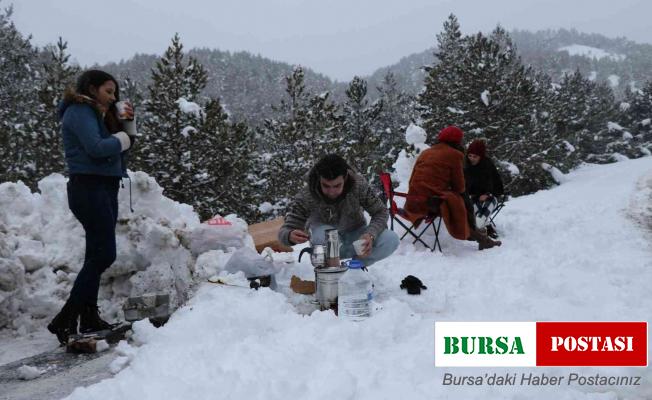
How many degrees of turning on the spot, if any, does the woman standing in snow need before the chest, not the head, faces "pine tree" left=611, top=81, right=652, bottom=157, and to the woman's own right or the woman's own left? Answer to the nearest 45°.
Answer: approximately 45° to the woman's own left

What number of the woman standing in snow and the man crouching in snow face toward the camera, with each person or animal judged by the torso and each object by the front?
1

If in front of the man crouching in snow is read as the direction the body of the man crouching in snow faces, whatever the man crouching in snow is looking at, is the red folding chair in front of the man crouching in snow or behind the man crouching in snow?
behind

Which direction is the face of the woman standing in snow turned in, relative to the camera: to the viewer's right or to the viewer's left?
to the viewer's right

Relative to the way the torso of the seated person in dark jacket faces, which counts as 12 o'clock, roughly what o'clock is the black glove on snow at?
The black glove on snow is roughly at 11 o'clock from the seated person in dark jacket.

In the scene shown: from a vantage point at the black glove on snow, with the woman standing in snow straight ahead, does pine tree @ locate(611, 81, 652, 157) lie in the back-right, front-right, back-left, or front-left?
back-right

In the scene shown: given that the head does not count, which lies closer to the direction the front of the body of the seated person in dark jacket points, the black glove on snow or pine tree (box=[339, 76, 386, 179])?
the black glove on snow

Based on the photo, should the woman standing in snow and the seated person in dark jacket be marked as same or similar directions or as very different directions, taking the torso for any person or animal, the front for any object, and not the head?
very different directions

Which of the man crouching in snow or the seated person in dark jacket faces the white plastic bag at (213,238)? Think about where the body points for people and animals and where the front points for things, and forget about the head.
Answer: the seated person in dark jacket

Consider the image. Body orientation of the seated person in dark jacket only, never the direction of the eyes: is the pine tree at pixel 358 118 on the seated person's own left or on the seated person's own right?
on the seated person's own right

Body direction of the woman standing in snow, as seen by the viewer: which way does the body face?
to the viewer's right

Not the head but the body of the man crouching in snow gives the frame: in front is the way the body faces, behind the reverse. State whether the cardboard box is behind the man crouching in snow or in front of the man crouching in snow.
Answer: behind

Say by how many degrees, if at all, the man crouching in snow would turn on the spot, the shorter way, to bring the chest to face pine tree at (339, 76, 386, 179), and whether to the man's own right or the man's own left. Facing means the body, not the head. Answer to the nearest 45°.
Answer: approximately 180°

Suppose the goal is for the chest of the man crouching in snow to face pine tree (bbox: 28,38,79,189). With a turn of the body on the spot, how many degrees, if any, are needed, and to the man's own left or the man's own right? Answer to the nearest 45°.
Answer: approximately 135° to the man's own right
